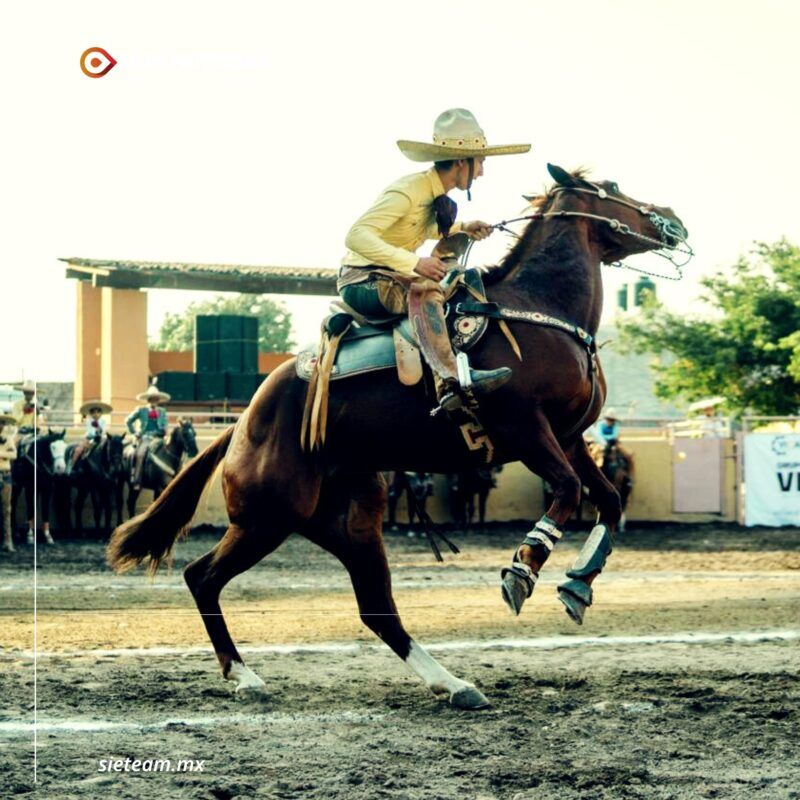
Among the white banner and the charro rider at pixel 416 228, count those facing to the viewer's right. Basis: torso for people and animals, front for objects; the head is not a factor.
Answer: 1

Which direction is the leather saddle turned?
to the viewer's right

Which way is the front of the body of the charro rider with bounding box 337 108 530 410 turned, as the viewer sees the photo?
to the viewer's right

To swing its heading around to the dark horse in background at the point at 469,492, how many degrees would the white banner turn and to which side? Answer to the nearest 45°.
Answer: approximately 90° to its right

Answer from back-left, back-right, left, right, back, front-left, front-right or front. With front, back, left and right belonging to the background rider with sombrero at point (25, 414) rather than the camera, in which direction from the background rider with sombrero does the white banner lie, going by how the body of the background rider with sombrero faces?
left

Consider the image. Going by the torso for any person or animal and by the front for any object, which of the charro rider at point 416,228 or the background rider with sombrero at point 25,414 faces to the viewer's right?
the charro rider

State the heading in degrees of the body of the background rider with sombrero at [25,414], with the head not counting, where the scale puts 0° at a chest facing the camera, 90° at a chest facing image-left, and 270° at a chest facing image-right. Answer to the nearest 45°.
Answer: approximately 0°

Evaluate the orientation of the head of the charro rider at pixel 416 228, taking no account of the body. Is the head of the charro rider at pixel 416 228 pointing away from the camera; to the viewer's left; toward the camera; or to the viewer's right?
to the viewer's right

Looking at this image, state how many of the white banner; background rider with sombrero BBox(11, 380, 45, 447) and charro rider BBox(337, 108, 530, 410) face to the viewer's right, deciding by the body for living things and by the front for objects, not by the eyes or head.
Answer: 1

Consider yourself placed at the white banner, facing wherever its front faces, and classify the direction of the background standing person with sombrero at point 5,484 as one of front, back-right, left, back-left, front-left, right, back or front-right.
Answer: front-right

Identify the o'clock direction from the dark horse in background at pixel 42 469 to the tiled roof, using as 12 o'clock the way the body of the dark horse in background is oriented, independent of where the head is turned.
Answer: The tiled roof is roughly at 8 o'clock from the dark horse in background.

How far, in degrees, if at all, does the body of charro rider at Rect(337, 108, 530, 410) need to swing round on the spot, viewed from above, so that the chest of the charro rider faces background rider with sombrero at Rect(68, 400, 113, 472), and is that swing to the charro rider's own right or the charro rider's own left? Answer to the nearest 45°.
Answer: approximately 90° to the charro rider's own left
